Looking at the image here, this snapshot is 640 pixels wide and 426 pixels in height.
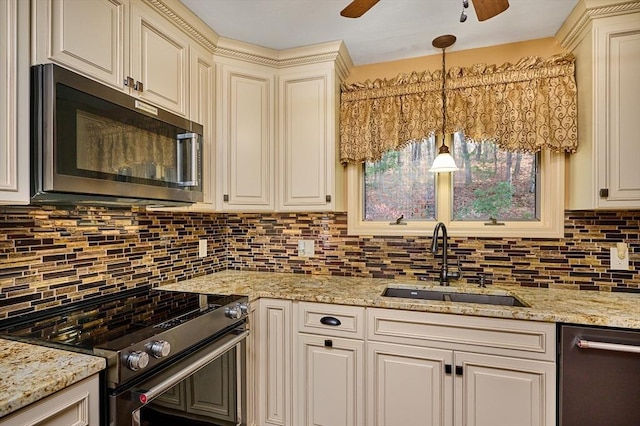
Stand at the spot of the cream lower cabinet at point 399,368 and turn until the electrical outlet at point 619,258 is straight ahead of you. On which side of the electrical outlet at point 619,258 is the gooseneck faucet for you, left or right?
left

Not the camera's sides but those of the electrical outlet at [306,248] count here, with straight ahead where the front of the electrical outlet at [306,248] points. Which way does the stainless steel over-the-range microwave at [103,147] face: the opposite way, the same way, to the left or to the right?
to the left

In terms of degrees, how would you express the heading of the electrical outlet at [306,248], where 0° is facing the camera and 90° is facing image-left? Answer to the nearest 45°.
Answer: approximately 0°

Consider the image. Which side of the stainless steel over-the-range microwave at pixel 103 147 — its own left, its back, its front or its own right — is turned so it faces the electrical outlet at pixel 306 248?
left

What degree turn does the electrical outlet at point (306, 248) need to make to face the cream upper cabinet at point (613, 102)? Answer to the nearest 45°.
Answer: approximately 45° to its left

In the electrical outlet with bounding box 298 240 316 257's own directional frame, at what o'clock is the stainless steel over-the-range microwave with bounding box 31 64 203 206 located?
The stainless steel over-the-range microwave is roughly at 1 o'clock from the electrical outlet.

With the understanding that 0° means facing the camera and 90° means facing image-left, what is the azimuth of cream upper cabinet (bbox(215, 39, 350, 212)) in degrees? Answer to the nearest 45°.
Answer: approximately 0°

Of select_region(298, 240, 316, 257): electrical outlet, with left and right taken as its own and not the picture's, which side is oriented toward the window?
left

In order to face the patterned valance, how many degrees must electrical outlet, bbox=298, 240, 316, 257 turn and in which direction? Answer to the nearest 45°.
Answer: approximately 90° to its left
